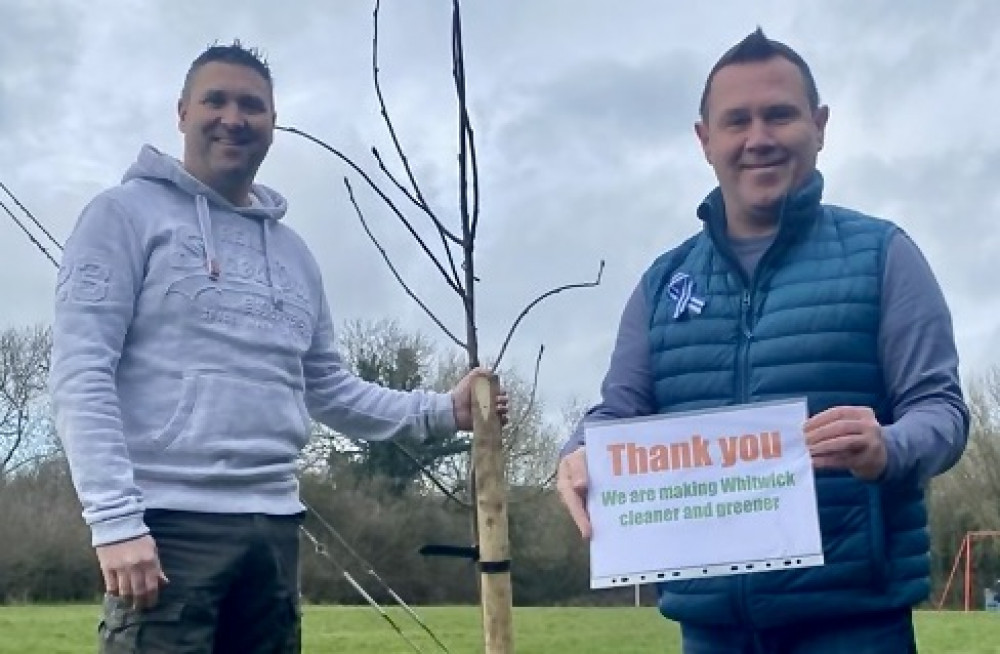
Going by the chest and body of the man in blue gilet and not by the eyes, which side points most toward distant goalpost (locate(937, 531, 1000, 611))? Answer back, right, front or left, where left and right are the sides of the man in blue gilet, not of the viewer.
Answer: back

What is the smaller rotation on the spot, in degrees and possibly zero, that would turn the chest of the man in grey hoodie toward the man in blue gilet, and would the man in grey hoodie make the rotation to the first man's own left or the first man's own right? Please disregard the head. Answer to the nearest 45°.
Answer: approximately 45° to the first man's own left

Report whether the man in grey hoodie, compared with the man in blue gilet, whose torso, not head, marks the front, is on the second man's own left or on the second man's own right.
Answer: on the second man's own right

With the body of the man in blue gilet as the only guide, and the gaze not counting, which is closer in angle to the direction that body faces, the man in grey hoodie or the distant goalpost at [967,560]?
the man in grey hoodie

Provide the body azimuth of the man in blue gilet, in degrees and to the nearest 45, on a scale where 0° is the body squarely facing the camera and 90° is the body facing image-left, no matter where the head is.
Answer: approximately 0°

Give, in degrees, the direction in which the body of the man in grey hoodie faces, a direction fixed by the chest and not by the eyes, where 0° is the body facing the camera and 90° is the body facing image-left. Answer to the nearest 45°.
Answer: approximately 315°

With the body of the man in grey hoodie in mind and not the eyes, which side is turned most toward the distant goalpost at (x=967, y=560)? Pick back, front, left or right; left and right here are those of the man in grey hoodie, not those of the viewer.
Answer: left

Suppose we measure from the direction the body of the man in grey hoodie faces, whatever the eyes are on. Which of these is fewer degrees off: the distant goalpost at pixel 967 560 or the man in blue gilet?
the man in blue gilet
